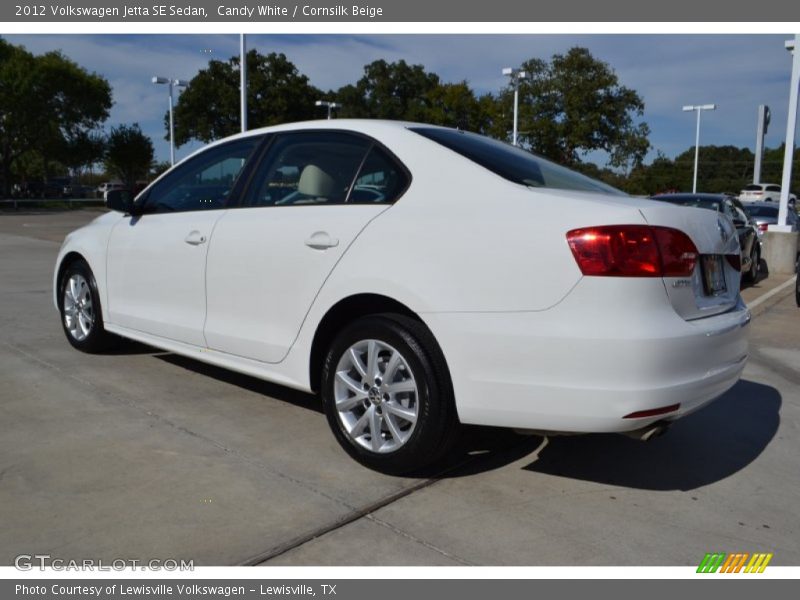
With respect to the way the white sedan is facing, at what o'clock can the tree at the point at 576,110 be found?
The tree is roughly at 2 o'clock from the white sedan.

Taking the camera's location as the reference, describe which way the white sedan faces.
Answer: facing away from the viewer and to the left of the viewer

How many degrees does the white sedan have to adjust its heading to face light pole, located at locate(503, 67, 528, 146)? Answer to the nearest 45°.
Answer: approximately 45° to its right

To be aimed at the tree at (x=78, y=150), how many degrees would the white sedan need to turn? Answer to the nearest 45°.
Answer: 0° — it already faces it

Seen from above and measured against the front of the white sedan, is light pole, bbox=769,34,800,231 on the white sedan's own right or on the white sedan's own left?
on the white sedan's own right

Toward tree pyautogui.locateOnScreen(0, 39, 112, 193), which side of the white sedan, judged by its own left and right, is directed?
front

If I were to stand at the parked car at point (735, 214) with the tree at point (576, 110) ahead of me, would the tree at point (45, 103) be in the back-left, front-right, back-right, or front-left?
front-left

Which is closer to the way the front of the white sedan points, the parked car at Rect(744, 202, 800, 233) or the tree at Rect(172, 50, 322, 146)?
the tree
